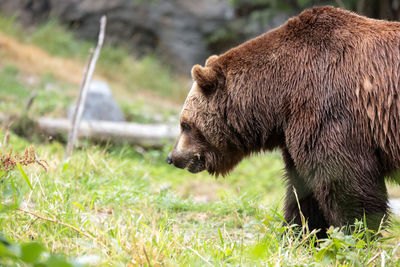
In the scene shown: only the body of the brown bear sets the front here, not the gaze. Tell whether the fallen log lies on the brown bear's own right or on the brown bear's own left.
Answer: on the brown bear's own right

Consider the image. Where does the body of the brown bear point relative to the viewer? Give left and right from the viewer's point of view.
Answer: facing to the left of the viewer

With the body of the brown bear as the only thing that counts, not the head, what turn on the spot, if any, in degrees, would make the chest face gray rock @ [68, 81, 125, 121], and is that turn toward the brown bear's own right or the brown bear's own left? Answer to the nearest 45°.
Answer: approximately 45° to the brown bear's own right
